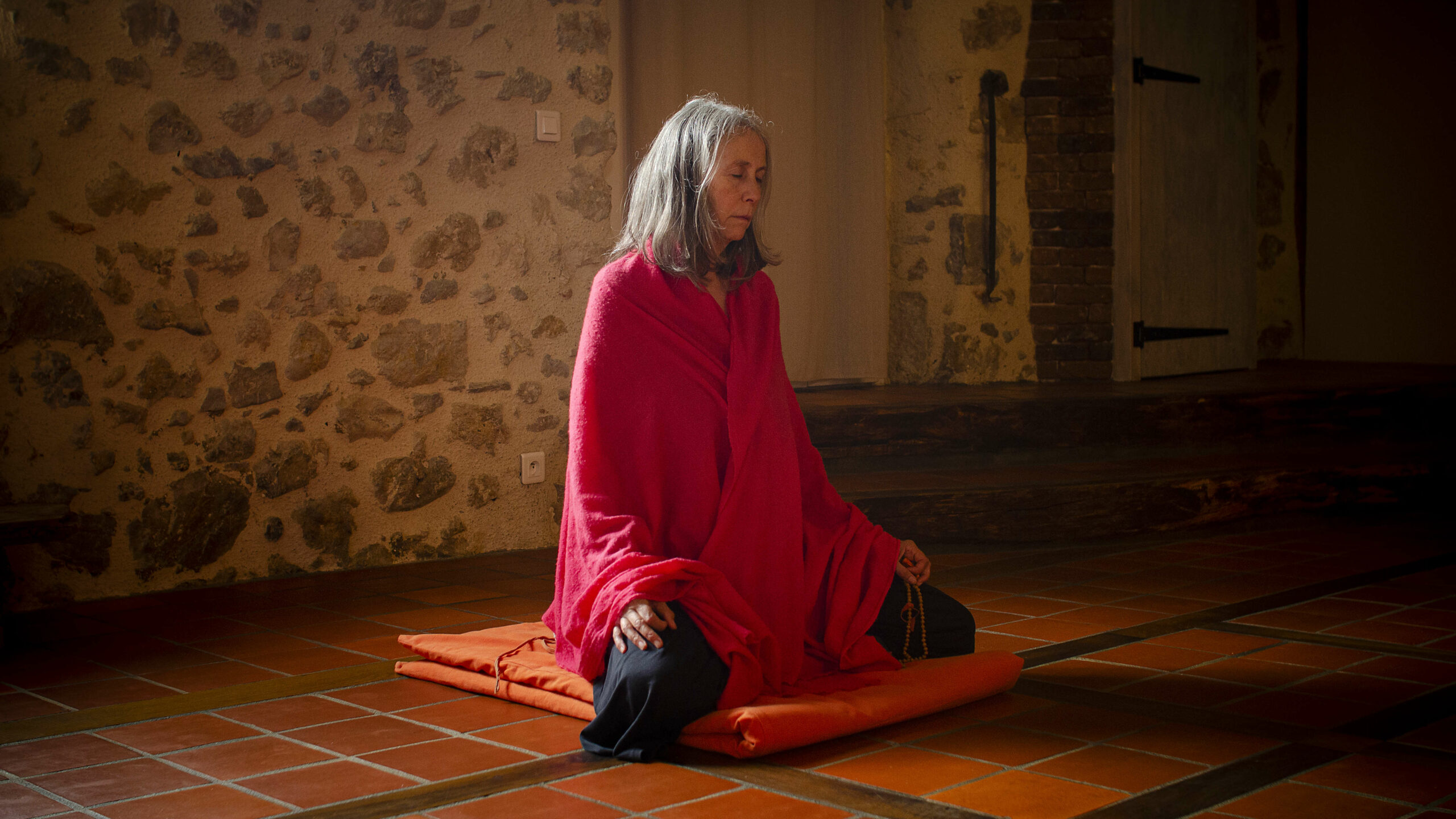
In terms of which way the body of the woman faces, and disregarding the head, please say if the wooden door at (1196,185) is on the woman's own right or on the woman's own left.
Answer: on the woman's own left

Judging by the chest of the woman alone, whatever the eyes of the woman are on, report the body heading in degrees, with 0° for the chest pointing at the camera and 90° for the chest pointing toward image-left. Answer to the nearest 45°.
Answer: approximately 315°

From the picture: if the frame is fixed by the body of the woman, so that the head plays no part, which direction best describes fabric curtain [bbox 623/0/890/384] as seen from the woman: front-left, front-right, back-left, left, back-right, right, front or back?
back-left

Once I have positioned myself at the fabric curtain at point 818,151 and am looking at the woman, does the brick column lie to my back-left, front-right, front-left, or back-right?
back-left

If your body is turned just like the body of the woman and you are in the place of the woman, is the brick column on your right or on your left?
on your left
